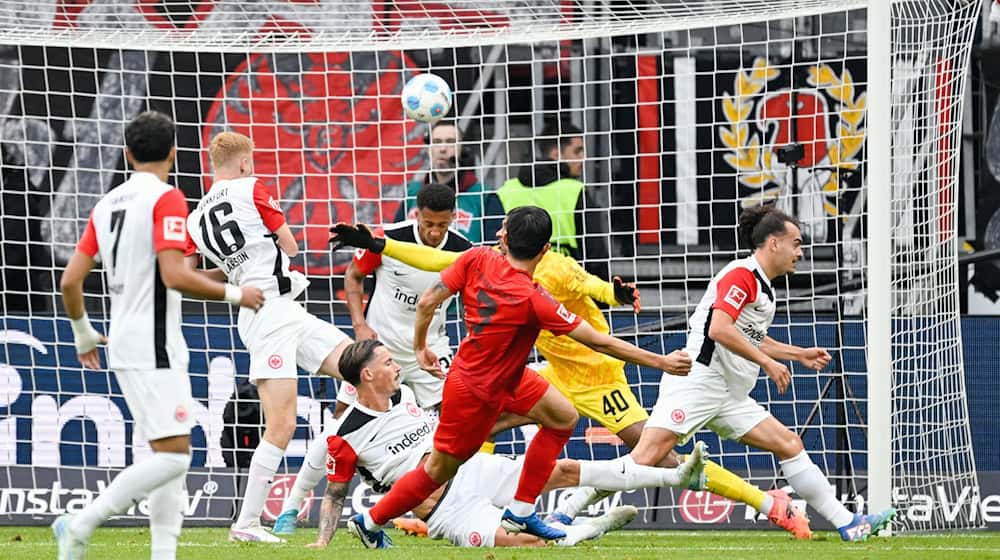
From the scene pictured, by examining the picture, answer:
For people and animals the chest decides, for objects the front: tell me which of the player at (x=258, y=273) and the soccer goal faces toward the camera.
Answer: the soccer goal

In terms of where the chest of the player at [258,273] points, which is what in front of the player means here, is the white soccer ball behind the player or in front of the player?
in front

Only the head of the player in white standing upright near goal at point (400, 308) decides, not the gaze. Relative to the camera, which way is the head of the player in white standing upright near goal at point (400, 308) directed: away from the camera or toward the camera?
toward the camera

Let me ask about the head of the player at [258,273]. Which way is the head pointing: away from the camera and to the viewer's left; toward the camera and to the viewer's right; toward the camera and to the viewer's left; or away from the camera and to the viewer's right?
away from the camera and to the viewer's right

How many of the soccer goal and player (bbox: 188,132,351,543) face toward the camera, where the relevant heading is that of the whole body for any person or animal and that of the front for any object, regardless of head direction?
1

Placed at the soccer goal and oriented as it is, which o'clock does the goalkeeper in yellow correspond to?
The goalkeeper in yellow is roughly at 12 o'clock from the soccer goal.

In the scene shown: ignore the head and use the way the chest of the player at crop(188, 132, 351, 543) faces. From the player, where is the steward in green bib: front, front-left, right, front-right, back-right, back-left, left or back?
front

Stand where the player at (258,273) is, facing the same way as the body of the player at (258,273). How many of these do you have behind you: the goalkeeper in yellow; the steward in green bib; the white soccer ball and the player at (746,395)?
0

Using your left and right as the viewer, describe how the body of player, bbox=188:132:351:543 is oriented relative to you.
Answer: facing away from the viewer and to the right of the viewer

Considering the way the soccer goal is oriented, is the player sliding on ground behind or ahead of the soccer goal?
ahead

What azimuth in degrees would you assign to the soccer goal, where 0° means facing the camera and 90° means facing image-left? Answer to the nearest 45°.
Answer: approximately 0°

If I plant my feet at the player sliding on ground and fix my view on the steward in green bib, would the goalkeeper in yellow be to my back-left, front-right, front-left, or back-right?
front-right

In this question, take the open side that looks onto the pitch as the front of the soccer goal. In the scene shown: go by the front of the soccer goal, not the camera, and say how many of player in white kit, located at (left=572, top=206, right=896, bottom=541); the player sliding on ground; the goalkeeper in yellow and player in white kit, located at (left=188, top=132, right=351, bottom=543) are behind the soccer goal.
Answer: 0

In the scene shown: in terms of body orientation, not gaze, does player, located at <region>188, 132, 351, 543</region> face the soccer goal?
yes

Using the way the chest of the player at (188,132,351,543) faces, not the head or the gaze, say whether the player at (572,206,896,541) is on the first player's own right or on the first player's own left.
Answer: on the first player's own right
